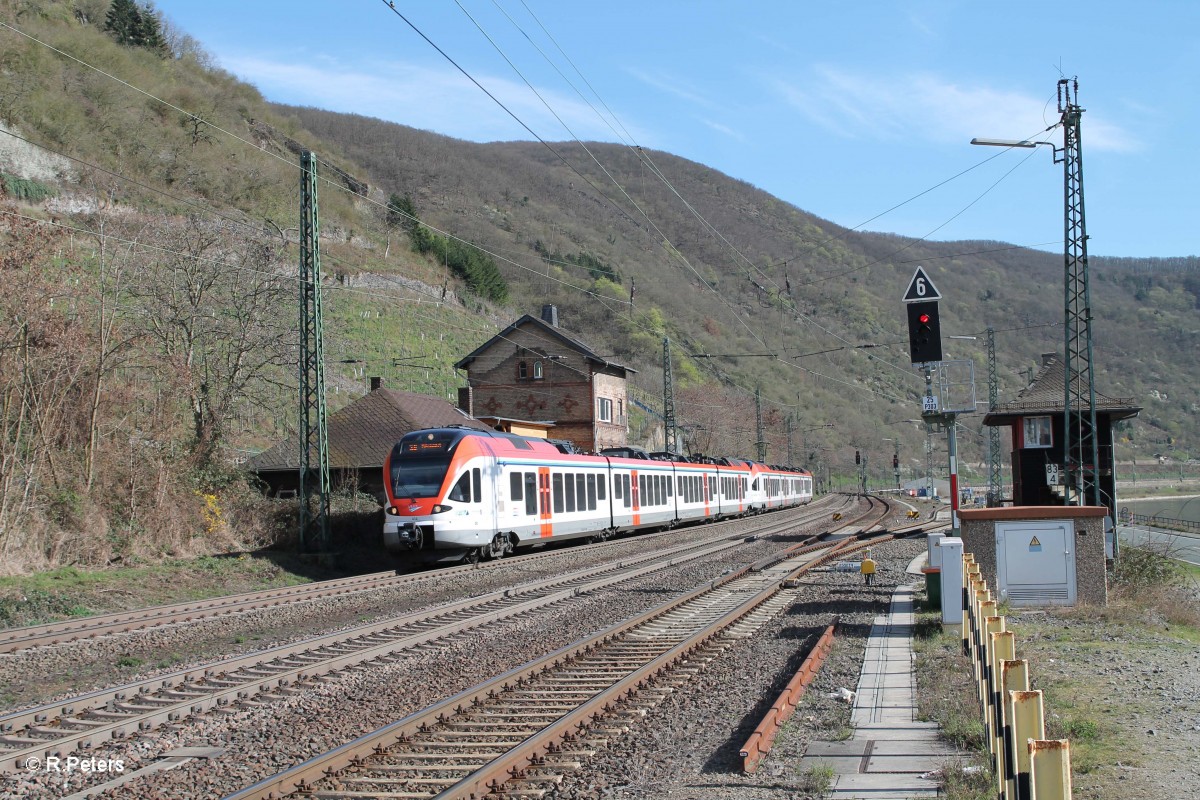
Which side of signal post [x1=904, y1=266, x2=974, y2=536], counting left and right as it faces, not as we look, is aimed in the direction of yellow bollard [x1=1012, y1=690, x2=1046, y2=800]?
front

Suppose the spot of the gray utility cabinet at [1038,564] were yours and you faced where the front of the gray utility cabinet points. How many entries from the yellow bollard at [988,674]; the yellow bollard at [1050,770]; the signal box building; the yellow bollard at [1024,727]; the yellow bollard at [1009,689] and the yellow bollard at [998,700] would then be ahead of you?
5

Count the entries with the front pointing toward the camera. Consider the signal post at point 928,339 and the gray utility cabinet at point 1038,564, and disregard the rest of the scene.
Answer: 2

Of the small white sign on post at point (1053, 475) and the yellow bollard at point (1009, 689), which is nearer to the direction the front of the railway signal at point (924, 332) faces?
the yellow bollard

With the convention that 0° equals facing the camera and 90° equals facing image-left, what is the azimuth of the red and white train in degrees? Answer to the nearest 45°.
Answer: approximately 45°

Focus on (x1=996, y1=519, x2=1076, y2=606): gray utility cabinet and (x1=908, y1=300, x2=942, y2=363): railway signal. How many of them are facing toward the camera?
2

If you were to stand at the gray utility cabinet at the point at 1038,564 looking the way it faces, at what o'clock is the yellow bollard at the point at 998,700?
The yellow bollard is roughly at 12 o'clock from the gray utility cabinet.
